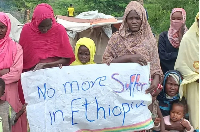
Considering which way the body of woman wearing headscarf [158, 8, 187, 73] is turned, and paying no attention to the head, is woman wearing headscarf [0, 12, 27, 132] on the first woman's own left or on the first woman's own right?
on the first woman's own right

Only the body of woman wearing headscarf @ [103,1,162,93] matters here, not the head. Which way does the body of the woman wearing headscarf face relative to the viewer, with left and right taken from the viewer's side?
facing the viewer

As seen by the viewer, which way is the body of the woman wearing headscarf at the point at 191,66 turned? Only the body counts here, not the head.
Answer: toward the camera

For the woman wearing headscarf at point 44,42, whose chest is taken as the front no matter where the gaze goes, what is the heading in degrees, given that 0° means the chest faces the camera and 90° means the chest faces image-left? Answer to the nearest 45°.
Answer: approximately 0°

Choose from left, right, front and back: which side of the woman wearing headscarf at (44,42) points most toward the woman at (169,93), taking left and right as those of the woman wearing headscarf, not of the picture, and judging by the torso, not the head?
left

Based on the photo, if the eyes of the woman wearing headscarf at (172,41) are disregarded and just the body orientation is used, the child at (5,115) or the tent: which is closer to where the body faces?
the child

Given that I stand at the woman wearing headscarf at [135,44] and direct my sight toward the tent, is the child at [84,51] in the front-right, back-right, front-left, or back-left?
front-left

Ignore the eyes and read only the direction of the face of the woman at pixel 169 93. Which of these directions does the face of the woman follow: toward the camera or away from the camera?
toward the camera

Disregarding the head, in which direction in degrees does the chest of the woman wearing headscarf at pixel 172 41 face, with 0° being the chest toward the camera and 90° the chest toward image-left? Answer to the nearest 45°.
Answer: approximately 0°

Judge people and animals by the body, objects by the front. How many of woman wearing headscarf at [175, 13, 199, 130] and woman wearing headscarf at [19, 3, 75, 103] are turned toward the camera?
2

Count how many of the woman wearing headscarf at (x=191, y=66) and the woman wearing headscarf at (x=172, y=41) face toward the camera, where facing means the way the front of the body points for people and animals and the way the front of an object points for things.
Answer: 2
